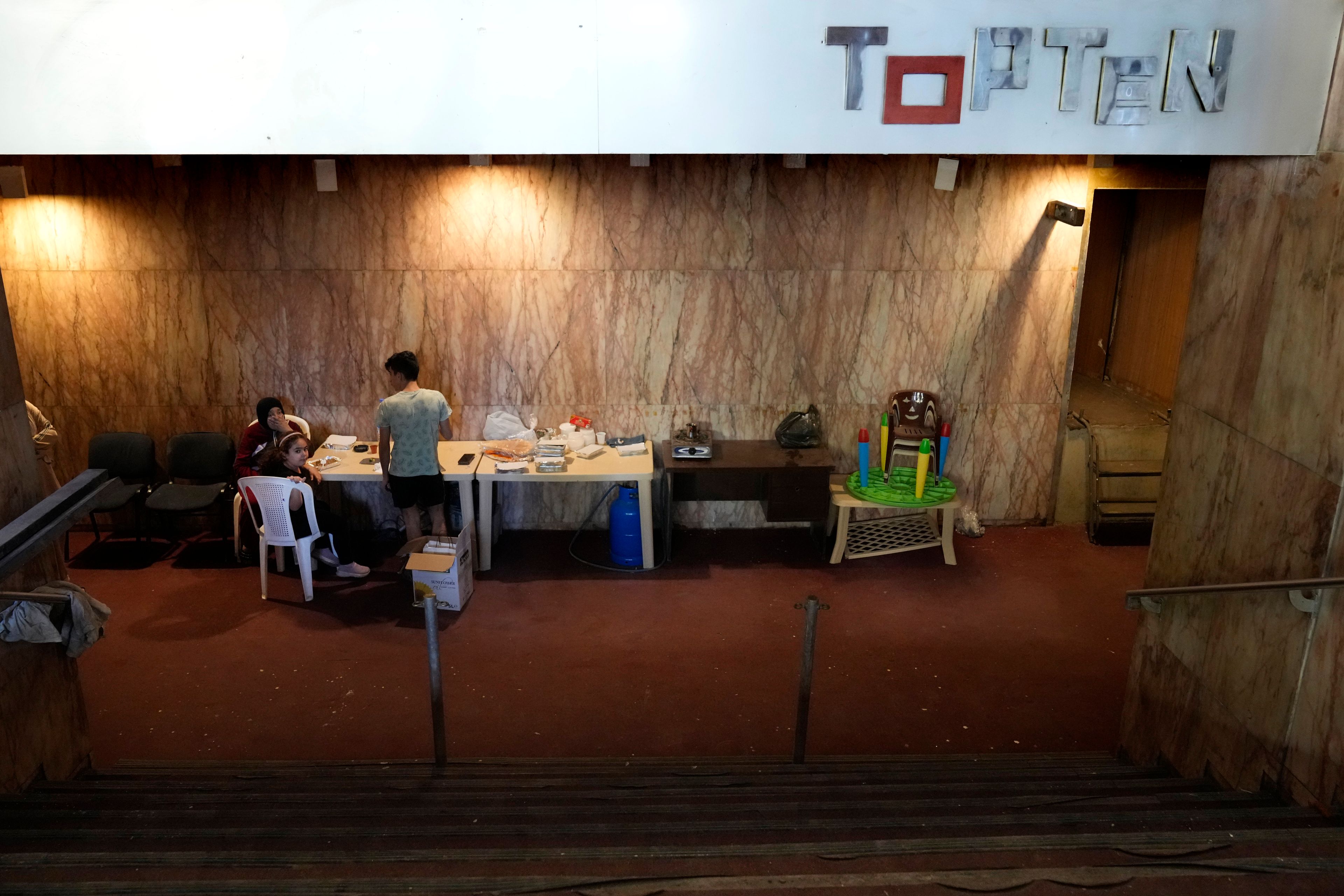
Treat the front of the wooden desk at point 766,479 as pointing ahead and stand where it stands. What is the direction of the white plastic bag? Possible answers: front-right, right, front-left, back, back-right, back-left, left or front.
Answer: right

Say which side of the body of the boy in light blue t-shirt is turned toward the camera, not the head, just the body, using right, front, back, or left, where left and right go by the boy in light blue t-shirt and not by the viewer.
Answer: back

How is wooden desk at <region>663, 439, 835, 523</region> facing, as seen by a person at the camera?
facing the viewer

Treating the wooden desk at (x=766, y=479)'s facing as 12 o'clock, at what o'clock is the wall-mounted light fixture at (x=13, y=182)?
The wall-mounted light fixture is roughly at 3 o'clock from the wooden desk.

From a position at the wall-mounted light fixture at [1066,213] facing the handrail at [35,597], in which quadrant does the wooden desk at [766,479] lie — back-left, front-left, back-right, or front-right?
front-right

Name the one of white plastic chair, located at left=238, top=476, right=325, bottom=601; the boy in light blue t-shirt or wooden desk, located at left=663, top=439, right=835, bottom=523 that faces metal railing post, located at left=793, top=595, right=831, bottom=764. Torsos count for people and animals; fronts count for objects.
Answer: the wooden desk

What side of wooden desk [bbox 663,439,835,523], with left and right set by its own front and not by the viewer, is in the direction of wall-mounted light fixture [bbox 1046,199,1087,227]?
left

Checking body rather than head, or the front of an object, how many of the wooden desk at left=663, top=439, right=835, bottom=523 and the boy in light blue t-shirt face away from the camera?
1

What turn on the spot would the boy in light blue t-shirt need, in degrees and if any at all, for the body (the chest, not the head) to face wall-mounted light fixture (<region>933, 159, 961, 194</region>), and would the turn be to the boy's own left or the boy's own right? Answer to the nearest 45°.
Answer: approximately 90° to the boy's own right

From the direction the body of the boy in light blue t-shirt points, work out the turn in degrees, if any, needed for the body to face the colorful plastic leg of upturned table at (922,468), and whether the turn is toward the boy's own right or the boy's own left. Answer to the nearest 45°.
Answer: approximately 90° to the boy's own right

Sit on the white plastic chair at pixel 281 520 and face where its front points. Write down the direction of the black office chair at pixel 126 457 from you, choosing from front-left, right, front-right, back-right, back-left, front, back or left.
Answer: left

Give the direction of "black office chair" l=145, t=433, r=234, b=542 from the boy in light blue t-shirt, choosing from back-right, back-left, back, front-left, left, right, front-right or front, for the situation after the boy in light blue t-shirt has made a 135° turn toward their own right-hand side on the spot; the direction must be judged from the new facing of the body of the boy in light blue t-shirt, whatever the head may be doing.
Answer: back

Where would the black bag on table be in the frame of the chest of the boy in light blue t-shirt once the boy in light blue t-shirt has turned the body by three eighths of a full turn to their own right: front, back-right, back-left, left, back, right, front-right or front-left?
front-left

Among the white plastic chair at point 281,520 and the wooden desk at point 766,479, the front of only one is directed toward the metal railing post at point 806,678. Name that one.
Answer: the wooden desk

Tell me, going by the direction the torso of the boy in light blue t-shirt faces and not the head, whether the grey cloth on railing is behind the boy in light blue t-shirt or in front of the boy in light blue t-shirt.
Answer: behind

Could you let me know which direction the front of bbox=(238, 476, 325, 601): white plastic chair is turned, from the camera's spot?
facing away from the viewer and to the right of the viewer
